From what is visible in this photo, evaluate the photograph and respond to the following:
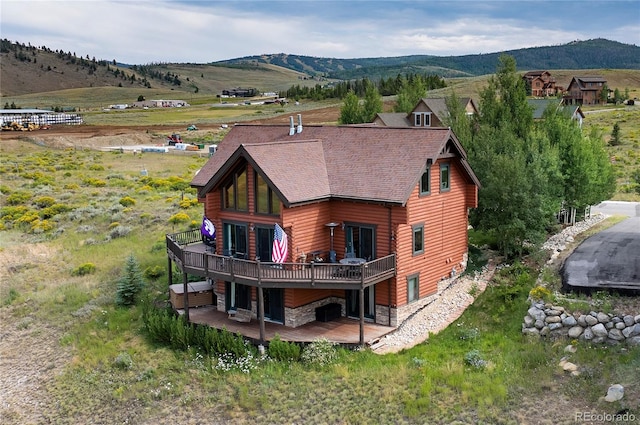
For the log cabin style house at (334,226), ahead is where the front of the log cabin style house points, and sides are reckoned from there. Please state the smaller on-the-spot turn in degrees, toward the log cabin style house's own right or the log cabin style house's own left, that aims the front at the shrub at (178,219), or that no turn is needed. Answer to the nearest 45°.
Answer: approximately 90° to the log cabin style house's own right

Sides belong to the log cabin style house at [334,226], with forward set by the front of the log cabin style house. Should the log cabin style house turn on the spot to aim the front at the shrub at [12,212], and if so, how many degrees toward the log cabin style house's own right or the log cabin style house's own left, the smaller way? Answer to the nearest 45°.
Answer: approximately 90° to the log cabin style house's own right

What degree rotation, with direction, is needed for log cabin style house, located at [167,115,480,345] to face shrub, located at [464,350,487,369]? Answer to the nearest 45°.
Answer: approximately 90° to its left

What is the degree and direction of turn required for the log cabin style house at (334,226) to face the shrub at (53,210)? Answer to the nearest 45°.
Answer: approximately 90° to its right

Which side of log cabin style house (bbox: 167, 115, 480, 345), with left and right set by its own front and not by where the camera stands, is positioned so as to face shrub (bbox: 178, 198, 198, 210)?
right

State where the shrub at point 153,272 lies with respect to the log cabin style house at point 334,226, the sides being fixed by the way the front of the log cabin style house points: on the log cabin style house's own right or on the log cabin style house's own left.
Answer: on the log cabin style house's own right

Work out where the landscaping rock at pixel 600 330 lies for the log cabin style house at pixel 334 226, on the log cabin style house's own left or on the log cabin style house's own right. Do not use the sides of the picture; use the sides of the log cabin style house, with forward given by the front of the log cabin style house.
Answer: on the log cabin style house's own left

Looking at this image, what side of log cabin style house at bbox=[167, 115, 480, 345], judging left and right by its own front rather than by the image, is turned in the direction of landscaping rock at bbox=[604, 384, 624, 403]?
left

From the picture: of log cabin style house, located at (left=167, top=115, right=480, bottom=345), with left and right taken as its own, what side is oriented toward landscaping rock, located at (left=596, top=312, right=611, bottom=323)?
left

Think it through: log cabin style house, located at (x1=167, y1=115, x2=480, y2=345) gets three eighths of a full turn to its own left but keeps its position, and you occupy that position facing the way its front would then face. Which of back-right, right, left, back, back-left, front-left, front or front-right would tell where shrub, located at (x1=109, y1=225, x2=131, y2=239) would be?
back-left

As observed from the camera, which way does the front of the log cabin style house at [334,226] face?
facing the viewer and to the left of the viewer

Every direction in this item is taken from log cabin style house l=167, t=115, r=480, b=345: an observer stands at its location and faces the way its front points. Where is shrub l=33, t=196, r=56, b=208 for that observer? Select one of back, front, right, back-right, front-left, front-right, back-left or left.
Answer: right

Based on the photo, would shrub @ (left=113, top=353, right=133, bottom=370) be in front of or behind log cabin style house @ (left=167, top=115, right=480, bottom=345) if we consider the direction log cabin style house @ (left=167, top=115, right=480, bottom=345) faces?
in front
